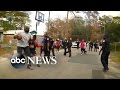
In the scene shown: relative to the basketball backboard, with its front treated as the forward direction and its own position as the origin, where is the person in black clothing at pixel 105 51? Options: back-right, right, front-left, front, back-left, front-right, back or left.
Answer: front-left

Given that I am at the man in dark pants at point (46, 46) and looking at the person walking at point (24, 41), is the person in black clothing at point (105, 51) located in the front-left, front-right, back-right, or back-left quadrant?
front-left

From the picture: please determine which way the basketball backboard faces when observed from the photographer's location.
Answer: facing the viewer and to the right of the viewer

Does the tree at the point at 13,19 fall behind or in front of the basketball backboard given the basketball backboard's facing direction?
behind
